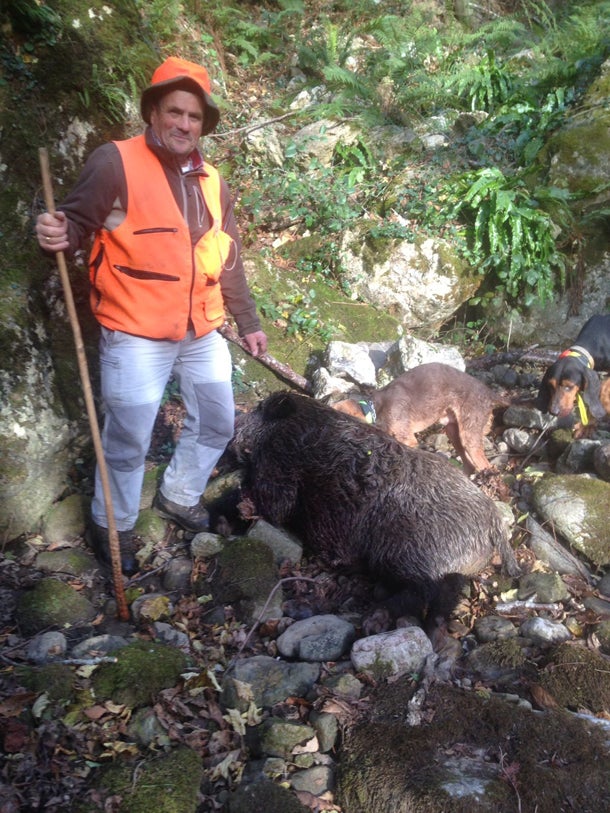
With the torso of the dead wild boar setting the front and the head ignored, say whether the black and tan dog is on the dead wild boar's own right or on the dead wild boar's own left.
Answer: on the dead wild boar's own right

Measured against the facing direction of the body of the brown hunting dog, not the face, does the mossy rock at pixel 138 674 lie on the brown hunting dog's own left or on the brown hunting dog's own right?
on the brown hunting dog's own left

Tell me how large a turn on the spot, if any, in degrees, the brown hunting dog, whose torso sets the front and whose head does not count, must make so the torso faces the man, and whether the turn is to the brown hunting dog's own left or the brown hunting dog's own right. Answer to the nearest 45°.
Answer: approximately 45° to the brown hunting dog's own left

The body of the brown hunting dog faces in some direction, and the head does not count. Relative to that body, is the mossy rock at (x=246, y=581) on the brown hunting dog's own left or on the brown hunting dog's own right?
on the brown hunting dog's own left

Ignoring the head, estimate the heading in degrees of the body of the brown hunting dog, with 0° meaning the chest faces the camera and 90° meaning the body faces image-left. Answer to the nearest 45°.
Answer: approximately 90°

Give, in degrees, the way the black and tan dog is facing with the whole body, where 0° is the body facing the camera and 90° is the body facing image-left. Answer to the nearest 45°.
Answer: approximately 45°

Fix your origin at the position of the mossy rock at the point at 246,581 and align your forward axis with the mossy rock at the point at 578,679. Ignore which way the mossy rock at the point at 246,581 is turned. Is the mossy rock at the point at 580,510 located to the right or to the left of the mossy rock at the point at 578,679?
left

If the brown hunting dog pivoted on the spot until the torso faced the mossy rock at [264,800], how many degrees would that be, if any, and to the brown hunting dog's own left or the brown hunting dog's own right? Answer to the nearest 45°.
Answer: approximately 90° to the brown hunting dog's own left

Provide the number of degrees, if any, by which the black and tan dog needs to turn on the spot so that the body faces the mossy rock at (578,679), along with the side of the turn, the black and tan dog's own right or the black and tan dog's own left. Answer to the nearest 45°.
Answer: approximately 45° to the black and tan dog's own left
